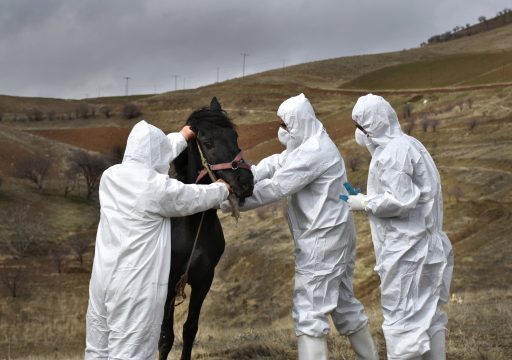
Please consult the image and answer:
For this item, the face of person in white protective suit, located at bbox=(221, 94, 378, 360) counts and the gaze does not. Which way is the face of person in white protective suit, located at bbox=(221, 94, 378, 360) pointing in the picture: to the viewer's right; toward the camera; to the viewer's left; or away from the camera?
to the viewer's left

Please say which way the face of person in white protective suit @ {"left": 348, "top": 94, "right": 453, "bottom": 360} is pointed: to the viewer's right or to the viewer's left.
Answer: to the viewer's left

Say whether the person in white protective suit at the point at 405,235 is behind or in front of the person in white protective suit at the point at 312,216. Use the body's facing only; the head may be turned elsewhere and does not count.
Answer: behind

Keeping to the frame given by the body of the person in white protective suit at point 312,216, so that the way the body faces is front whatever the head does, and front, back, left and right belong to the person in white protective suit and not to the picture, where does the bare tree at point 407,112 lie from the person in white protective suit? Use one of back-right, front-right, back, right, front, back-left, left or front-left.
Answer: right

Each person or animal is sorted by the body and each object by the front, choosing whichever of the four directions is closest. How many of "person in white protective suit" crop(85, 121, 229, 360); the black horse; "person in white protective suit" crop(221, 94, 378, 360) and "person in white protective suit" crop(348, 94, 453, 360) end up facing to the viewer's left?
2

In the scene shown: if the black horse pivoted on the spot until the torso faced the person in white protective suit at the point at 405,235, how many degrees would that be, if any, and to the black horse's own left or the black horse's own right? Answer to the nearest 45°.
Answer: approximately 45° to the black horse's own left

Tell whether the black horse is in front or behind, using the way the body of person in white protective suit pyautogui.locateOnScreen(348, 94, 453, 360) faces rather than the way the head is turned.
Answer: in front

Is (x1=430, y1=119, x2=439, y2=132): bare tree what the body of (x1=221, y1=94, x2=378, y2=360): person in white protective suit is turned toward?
no

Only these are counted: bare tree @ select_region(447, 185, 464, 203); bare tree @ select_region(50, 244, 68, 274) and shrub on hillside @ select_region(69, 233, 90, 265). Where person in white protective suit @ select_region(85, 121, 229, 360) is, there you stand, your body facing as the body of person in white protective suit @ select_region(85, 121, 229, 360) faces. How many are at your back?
0

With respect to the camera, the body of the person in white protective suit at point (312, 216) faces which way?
to the viewer's left

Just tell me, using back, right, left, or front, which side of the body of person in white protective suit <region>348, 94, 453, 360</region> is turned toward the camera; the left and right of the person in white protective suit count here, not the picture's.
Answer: left

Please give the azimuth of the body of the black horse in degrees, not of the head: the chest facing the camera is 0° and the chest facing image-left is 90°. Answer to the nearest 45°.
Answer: approximately 315°

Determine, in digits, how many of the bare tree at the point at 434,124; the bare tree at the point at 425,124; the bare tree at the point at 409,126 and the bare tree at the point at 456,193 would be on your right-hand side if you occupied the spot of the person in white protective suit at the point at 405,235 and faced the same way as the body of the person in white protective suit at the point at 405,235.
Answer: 4

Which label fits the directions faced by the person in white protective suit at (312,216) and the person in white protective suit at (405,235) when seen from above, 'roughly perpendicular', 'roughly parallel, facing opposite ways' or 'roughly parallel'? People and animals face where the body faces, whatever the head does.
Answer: roughly parallel

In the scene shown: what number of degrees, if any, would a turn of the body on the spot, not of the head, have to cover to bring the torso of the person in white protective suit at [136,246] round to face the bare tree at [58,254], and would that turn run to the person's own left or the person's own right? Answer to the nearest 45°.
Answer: approximately 45° to the person's own left

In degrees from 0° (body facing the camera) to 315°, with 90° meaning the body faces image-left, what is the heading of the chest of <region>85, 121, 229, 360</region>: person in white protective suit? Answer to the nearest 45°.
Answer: approximately 225°

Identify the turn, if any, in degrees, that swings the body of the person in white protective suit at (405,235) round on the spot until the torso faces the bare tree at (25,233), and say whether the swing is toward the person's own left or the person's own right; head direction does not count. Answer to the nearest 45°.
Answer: approximately 45° to the person's own right
